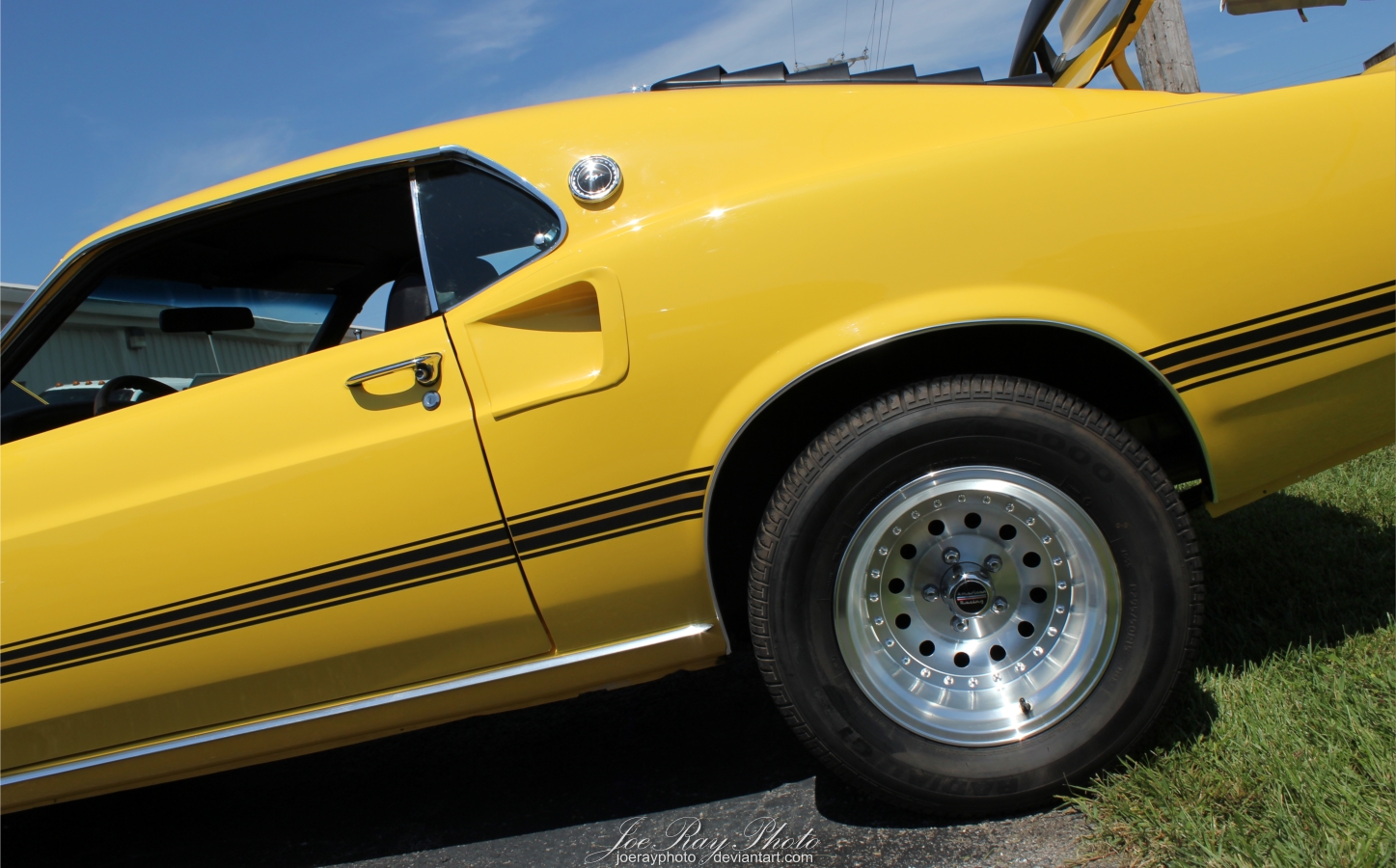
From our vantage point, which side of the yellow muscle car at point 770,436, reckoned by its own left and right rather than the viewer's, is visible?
left

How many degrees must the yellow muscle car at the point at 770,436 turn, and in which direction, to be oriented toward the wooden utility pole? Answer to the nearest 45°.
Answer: approximately 135° to its right
